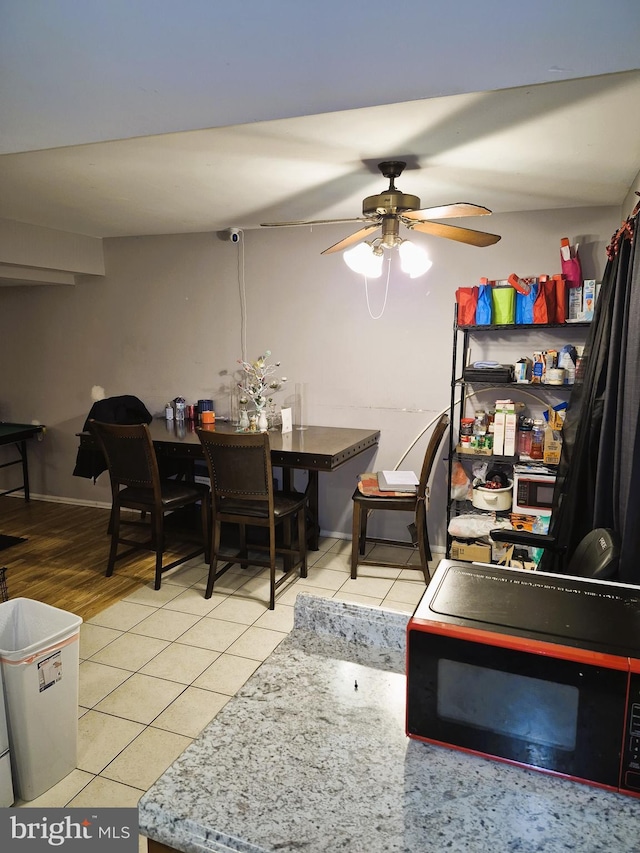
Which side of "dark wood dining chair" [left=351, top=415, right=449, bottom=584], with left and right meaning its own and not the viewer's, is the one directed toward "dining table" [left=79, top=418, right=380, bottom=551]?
front

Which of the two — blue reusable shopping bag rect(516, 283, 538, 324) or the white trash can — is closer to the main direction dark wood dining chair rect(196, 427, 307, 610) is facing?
the blue reusable shopping bag

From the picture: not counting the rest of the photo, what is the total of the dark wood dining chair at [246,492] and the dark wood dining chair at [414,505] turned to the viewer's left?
1

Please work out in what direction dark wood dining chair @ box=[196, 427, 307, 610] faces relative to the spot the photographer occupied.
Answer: facing away from the viewer and to the right of the viewer

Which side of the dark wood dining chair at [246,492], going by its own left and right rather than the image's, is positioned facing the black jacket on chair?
left

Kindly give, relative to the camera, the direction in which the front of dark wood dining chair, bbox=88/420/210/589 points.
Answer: facing away from the viewer and to the right of the viewer

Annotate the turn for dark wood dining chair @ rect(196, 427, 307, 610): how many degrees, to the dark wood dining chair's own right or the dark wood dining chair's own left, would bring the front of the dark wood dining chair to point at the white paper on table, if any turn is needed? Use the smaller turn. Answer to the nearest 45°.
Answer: approximately 45° to the dark wood dining chair's own left

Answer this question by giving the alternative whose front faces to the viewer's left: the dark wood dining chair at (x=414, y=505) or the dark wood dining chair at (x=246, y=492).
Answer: the dark wood dining chair at (x=414, y=505)

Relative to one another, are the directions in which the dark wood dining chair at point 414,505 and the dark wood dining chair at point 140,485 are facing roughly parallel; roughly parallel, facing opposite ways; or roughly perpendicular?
roughly perpendicular

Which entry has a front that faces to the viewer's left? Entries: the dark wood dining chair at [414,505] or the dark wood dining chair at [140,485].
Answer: the dark wood dining chair at [414,505]

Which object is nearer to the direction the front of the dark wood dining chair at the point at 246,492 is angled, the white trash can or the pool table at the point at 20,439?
the pool table

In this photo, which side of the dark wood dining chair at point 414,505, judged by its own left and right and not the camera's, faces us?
left

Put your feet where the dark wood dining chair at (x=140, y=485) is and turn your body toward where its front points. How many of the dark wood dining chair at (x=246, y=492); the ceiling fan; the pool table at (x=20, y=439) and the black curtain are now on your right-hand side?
3

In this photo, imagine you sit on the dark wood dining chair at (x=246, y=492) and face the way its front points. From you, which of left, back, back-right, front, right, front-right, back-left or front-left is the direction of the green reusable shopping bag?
front-right

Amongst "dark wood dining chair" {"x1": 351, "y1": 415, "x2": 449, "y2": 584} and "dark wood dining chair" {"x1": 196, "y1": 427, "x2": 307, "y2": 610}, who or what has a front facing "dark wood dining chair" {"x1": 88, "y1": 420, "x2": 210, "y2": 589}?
"dark wood dining chair" {"x1": 351, "y1": 415, "x2": 449, "y2": 584}

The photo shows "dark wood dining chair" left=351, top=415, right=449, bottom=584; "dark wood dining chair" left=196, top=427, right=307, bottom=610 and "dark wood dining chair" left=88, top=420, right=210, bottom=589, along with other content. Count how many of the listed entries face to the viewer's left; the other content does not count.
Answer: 1
